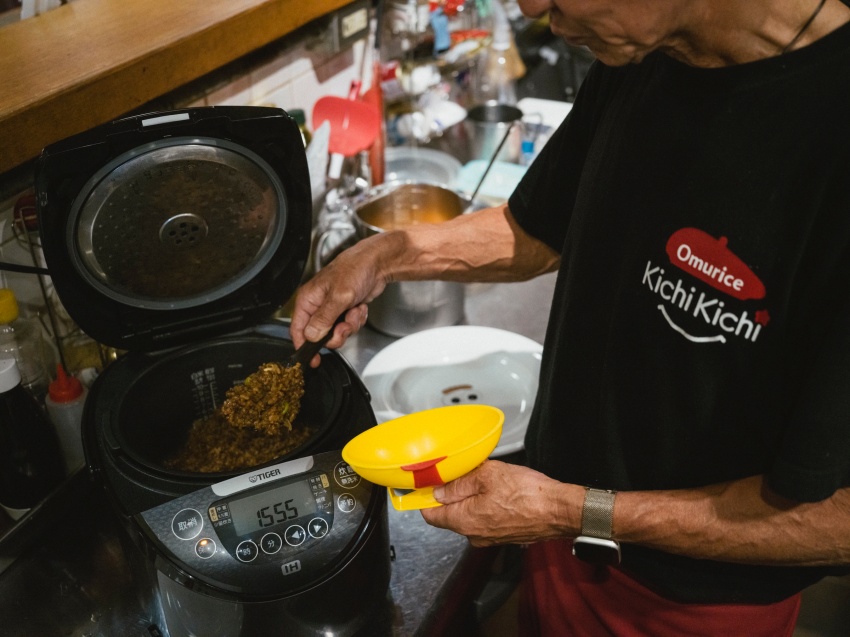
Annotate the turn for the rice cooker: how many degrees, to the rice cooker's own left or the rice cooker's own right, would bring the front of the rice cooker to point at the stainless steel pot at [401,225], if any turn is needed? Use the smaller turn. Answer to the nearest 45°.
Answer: approximately 135° to the rice cooker's own left

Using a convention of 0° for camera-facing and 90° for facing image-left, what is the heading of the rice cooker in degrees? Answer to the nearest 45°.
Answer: approximately 0°

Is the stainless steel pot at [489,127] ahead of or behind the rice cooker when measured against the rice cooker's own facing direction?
behind

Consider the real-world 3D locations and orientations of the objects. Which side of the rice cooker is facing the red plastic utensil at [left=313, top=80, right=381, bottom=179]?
back
